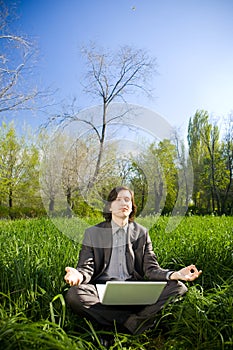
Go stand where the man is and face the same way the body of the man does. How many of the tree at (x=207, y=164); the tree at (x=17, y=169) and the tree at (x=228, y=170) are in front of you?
0

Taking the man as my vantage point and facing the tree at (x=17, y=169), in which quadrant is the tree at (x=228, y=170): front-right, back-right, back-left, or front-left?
front-right

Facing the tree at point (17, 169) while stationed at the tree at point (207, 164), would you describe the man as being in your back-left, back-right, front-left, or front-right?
front-left

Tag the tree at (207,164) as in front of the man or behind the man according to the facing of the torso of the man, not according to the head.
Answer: behind

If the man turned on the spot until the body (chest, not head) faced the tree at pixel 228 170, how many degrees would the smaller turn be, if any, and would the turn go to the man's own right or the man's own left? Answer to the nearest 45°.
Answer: approximately 180°

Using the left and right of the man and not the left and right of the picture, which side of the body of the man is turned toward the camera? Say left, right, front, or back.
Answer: front

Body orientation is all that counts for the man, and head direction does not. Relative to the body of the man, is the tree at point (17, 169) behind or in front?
behind
